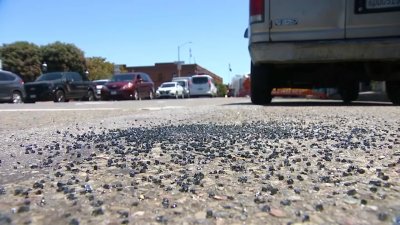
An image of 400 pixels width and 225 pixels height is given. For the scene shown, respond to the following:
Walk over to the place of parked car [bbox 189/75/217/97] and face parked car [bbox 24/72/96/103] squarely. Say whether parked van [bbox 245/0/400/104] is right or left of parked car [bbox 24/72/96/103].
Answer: left

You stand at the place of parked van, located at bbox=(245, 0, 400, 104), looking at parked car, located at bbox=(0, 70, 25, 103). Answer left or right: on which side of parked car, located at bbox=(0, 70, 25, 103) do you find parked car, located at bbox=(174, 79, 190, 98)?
right

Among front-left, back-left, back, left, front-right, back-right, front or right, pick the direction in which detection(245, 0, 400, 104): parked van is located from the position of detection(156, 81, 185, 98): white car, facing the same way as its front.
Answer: front-left

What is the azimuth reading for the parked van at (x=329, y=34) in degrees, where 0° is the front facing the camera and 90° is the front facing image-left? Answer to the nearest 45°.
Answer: approximately 180°

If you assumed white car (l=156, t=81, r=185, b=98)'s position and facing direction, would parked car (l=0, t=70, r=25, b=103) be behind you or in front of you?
in front

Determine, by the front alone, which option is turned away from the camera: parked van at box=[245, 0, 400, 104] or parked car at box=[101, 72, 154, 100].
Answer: parked van at box=[245, 0, 400, 104]

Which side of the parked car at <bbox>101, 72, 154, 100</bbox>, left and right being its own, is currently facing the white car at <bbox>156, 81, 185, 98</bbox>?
back

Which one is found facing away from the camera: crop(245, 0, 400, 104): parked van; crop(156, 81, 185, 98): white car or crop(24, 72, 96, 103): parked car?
crop(245, 0, 400, 104): parked van

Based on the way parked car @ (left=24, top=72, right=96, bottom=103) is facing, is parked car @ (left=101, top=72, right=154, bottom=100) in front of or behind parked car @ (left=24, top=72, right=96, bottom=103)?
behind

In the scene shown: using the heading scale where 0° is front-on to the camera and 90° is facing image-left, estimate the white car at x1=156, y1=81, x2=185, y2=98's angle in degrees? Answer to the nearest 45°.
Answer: approximately 45°

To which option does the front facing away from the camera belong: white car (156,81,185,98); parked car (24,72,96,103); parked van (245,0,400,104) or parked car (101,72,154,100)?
parked van (245,0,400,104)

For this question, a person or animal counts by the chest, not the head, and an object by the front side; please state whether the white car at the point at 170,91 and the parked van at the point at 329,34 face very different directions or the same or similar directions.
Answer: very different directions

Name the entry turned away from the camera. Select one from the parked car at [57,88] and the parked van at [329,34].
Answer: the parked van at [329,34]
